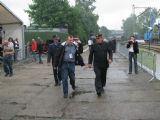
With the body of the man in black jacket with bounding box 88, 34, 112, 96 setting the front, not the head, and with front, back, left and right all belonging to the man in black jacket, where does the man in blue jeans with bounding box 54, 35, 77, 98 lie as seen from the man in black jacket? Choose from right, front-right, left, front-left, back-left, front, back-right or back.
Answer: right

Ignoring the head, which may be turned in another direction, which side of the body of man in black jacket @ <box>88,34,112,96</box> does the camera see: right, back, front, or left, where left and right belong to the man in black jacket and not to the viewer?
front

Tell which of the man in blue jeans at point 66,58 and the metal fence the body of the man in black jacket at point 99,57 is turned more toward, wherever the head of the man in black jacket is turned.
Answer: the man in blue jeans

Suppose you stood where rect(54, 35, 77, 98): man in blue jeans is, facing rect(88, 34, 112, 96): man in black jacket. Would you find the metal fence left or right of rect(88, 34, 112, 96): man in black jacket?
left

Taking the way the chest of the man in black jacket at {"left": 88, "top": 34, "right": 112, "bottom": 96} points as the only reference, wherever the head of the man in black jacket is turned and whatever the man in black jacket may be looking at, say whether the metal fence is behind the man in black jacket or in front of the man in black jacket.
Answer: behind
